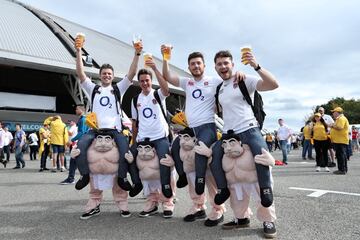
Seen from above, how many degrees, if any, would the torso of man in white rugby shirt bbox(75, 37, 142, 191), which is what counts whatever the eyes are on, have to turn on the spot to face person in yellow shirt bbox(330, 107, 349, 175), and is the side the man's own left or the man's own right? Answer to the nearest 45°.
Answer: approximately 135° to the man's own left

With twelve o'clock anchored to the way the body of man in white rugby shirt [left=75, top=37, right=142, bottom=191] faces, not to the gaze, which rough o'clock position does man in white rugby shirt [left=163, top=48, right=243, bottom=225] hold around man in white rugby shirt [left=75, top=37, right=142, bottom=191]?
man in white rugby shirt [left=163, top=48, right=243, bottom=225] is roughly at 10 o'clock from man in white rugby shirt [left=75, top=37, right=142, bottom=191].

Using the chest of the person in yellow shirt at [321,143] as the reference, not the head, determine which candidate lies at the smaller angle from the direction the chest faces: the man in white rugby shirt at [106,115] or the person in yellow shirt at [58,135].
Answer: the man in white rugby shirt

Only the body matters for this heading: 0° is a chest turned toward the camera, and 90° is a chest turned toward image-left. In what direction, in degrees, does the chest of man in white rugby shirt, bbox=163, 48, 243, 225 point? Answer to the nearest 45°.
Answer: approximately 0°

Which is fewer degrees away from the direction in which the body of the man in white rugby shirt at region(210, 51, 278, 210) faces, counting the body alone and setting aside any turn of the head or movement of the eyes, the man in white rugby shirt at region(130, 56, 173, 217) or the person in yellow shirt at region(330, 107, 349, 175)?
the man in white rugby shirt

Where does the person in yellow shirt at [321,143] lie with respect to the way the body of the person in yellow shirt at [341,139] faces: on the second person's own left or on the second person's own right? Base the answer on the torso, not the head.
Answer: on the second person's own right
